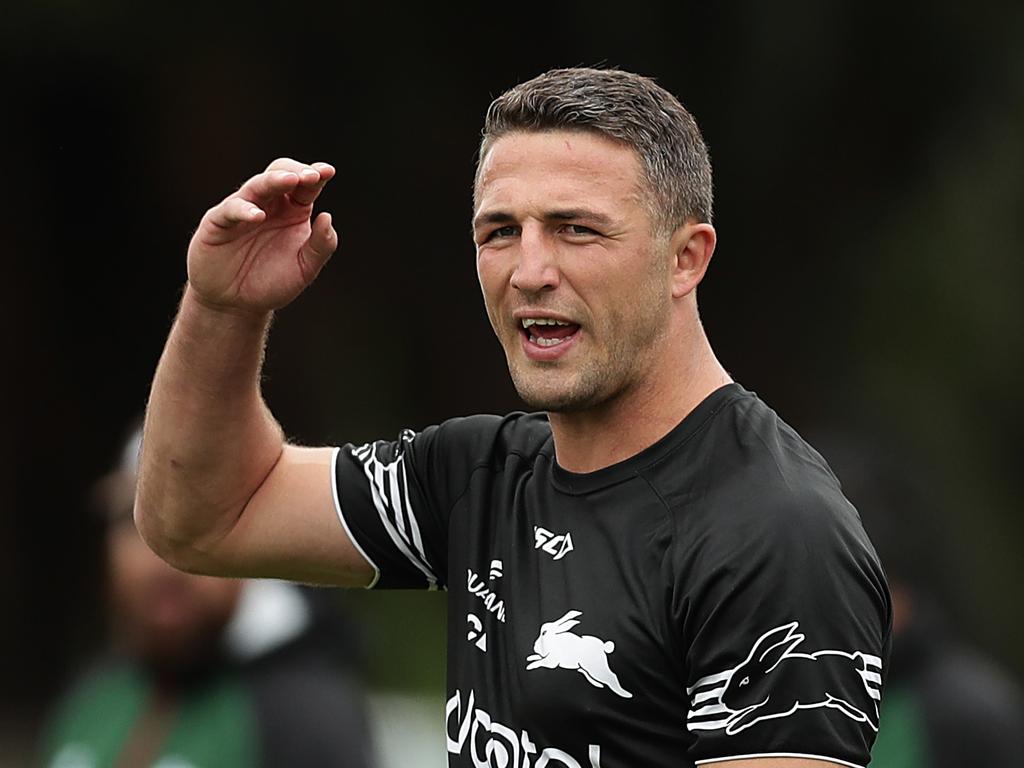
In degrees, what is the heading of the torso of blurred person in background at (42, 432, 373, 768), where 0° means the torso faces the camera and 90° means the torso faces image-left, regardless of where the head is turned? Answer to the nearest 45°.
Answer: approximately 45°

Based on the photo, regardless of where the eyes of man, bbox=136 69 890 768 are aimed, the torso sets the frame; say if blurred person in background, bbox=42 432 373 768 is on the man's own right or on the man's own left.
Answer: on the man's own right

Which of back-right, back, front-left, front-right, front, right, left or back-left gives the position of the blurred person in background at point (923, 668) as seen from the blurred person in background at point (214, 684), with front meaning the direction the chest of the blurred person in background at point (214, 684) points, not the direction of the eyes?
back-left

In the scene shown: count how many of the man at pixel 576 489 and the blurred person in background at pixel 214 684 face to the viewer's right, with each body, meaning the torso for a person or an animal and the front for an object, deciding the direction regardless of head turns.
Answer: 0

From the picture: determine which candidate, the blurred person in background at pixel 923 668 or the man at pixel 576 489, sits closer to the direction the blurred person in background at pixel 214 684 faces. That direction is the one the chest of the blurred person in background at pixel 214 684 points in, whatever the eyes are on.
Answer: the man

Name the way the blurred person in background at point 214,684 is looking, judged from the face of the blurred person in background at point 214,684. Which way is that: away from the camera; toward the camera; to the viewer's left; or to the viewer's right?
toward the camera

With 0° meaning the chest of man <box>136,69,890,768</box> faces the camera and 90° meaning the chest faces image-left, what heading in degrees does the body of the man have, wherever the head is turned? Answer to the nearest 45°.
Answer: approximately 45°

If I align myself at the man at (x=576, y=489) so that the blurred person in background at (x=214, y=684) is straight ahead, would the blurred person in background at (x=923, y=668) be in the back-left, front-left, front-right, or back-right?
front-right

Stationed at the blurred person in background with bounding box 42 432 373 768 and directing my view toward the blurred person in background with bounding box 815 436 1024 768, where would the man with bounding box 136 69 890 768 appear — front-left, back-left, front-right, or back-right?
front-right

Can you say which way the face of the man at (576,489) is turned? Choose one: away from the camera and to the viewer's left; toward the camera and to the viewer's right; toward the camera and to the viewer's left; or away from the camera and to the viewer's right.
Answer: toward the camera and to the viewer's left

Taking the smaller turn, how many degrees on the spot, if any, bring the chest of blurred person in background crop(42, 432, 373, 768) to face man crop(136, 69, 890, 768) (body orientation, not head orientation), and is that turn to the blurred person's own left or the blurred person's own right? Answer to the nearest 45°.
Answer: approximately 45° to the blurred person's own left

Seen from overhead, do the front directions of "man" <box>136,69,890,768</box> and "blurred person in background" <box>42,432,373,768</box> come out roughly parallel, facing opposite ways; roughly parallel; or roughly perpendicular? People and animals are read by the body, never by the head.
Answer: roughly parallel
